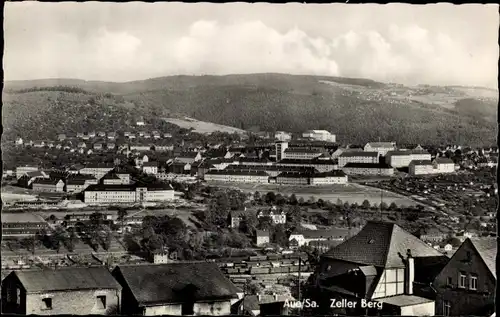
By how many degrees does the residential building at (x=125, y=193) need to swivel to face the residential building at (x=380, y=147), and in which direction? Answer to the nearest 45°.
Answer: approximately 90° to its left

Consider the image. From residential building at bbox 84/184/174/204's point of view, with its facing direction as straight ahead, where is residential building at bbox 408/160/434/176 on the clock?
residential building at bbox 408/160/434/176 is roughly at 9 o'clock from residential building at bbox 84/184/174/204.

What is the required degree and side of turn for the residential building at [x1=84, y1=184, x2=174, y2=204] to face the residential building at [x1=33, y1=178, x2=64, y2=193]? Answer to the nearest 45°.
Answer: approximately 90° to its right

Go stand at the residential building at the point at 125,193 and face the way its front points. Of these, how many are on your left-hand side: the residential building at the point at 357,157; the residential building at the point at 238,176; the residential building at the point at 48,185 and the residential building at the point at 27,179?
2

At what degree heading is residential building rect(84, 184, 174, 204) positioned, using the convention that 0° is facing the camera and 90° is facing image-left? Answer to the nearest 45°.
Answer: approximately 0°

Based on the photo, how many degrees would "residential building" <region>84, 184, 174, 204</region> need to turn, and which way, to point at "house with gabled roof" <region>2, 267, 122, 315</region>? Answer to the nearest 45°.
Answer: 0° — it already faces it

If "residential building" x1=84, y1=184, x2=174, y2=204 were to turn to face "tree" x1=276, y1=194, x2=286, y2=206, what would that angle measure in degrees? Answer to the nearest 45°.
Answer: approximately 90° to its left

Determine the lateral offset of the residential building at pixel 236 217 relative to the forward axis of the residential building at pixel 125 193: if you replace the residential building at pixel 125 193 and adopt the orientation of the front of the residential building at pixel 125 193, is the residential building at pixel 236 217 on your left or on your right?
on your left
